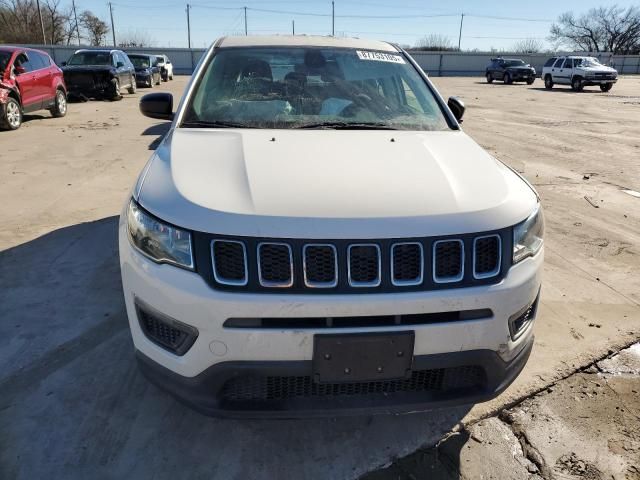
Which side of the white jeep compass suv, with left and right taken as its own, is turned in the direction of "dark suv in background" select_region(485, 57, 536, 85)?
back

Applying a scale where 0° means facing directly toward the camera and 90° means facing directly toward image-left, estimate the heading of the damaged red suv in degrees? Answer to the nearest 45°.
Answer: approximately 45°

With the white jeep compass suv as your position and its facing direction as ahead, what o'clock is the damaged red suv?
The damaged red suv is roughly at 5 o'clock from the white jeep compass suv.

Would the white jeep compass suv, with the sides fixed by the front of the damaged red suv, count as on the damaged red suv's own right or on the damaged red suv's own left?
on the damaged red suv's own left

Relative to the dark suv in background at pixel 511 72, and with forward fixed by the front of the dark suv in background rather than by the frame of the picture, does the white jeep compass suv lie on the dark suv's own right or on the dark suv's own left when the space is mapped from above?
on the dark suv's own right

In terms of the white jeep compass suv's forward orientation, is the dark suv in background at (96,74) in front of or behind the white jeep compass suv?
behind

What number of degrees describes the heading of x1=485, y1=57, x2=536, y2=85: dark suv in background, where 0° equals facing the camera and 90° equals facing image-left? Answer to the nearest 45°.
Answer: approximately 315°

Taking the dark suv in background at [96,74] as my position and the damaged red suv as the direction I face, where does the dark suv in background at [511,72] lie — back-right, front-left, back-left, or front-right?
back-left

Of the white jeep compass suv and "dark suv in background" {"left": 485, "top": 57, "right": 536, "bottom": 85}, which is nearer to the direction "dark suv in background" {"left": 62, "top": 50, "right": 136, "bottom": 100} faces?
the white jeep compass suv

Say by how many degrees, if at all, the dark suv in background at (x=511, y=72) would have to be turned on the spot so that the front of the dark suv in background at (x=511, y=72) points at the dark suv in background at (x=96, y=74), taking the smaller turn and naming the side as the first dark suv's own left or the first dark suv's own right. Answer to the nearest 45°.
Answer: approximately 90° to the first dark suv's own right
